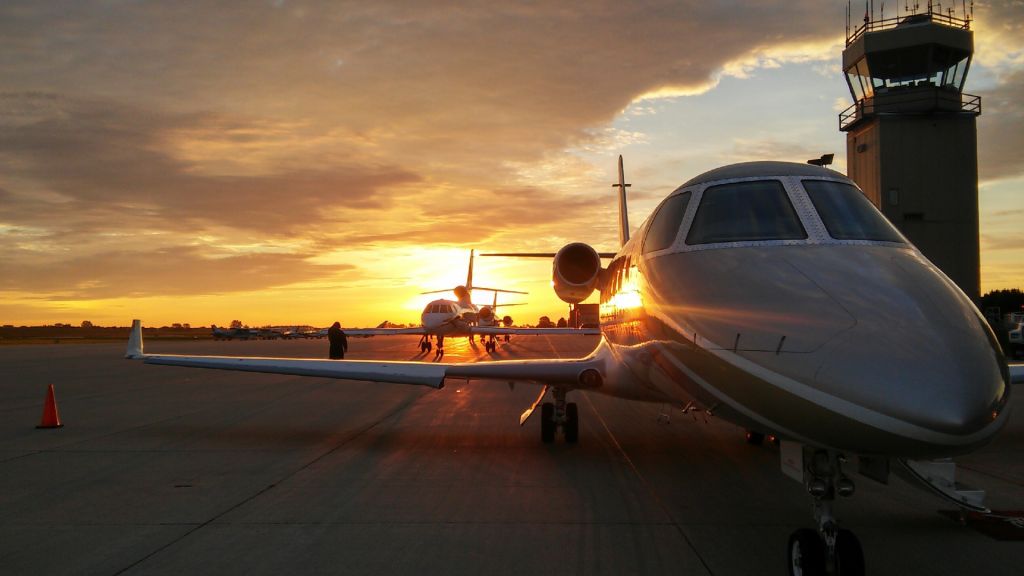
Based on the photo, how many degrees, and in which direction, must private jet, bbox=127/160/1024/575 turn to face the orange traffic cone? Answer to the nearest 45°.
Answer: approximately 90° to its right

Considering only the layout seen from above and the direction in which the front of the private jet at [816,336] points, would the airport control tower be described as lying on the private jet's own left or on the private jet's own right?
on the private jet's own left
